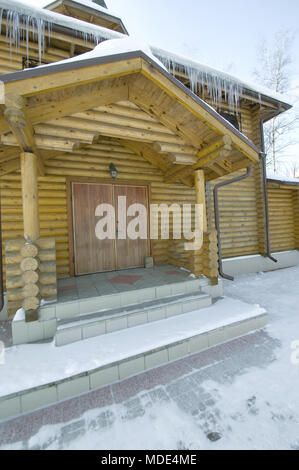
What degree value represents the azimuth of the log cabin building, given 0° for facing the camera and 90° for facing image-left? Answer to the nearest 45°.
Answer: approximately 315°

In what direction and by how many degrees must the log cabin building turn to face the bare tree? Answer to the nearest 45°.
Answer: approximately 90° to its left
